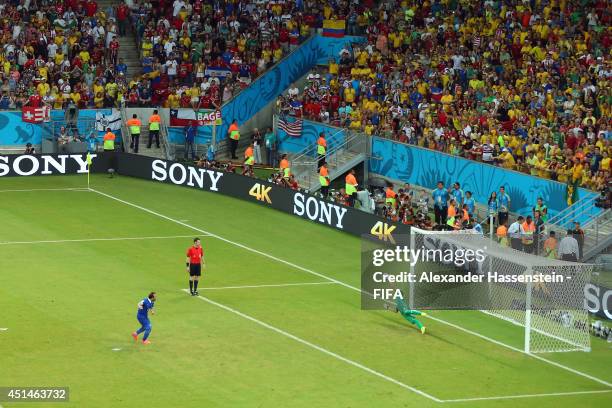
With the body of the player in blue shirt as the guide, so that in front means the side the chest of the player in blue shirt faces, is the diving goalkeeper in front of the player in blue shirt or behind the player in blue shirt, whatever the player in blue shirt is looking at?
in front

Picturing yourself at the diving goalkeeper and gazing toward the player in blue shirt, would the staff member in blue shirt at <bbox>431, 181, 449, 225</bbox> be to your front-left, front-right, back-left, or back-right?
back-right

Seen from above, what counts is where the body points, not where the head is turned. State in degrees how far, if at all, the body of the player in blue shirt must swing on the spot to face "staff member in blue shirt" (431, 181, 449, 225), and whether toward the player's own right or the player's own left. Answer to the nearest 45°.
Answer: approximately 45° to the player's own left

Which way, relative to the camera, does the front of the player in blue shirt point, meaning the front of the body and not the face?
to the viewer's right

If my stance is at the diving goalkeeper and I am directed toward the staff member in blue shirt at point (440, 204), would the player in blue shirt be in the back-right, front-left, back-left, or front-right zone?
back-left

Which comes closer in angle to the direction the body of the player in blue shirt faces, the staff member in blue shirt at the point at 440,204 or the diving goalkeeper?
the diving goalkeeper
